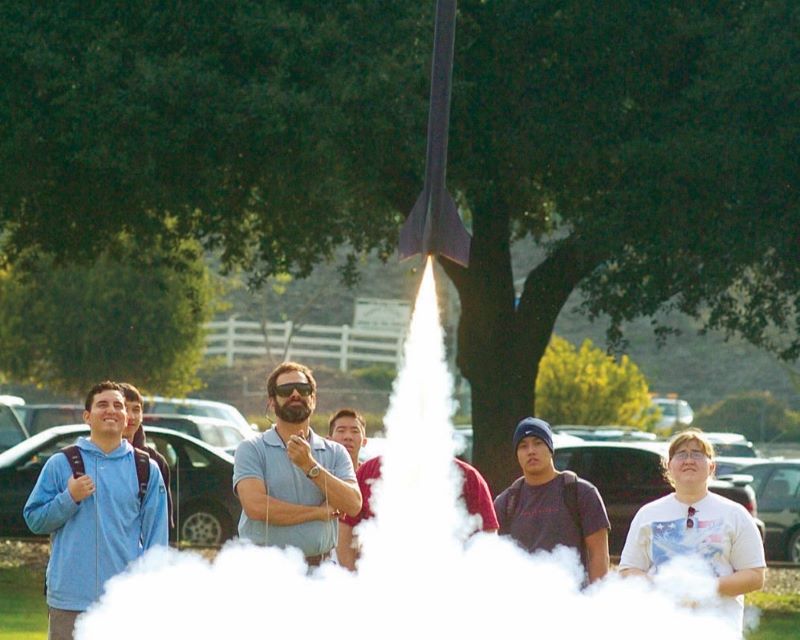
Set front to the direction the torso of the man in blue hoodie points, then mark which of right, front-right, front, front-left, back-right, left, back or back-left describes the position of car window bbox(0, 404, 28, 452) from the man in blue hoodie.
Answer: back

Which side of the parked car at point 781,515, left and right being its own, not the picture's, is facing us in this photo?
right

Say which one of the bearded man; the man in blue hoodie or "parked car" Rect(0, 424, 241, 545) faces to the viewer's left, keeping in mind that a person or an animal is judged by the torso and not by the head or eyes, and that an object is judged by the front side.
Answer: the parked car

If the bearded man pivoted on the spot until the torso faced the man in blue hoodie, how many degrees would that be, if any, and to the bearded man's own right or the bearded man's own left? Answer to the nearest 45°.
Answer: approximately 90° to the bearded man's own right

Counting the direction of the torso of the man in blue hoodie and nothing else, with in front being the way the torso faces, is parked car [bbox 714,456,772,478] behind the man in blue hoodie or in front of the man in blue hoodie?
behind

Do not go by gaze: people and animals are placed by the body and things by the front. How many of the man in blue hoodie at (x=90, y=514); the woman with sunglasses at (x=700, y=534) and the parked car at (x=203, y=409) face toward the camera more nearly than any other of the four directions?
2

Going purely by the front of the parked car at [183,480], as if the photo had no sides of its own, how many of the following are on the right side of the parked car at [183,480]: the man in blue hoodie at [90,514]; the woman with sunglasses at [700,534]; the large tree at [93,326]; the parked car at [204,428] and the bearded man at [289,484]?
2

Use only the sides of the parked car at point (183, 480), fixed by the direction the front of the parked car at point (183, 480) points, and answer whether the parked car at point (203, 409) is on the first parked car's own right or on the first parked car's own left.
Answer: on the first parked car's own right

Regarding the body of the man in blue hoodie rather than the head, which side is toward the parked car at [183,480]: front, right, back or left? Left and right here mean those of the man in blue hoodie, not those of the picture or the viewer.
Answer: back
